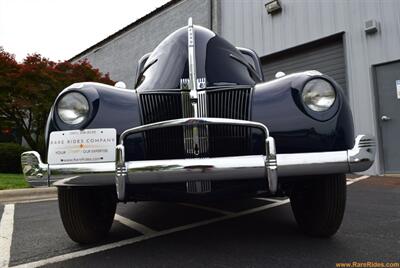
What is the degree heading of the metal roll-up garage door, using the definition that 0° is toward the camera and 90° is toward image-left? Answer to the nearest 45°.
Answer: approximately 45°

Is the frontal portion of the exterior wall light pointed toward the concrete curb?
yes

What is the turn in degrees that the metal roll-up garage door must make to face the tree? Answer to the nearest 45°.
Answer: approximately 45° to its right

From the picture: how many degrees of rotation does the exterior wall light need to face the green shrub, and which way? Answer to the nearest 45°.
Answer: approximately 45° to its right

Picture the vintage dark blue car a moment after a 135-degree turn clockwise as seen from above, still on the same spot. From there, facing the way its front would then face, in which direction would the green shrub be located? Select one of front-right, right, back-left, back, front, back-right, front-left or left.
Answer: front

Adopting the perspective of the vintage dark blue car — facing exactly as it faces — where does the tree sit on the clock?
The tree is roughly at 5 o'clock from the vintage dark blue car.

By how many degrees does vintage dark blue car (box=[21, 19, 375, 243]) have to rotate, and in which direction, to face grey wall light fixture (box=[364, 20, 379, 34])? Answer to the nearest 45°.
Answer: approximately 135° to its left

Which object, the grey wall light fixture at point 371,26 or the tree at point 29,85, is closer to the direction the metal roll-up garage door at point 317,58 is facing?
the tree

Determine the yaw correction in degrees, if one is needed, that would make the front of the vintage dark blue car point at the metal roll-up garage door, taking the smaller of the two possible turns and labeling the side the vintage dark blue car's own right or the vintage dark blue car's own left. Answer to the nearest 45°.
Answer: approximately 135° to the vintage dark blue car's own left

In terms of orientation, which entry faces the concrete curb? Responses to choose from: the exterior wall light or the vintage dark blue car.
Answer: the exterior wall light

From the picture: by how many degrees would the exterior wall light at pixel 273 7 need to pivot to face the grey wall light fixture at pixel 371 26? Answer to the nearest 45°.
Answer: approximately 90° to its left

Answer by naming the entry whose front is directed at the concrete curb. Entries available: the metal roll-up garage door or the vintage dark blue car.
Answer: the metal roll-up garage door
